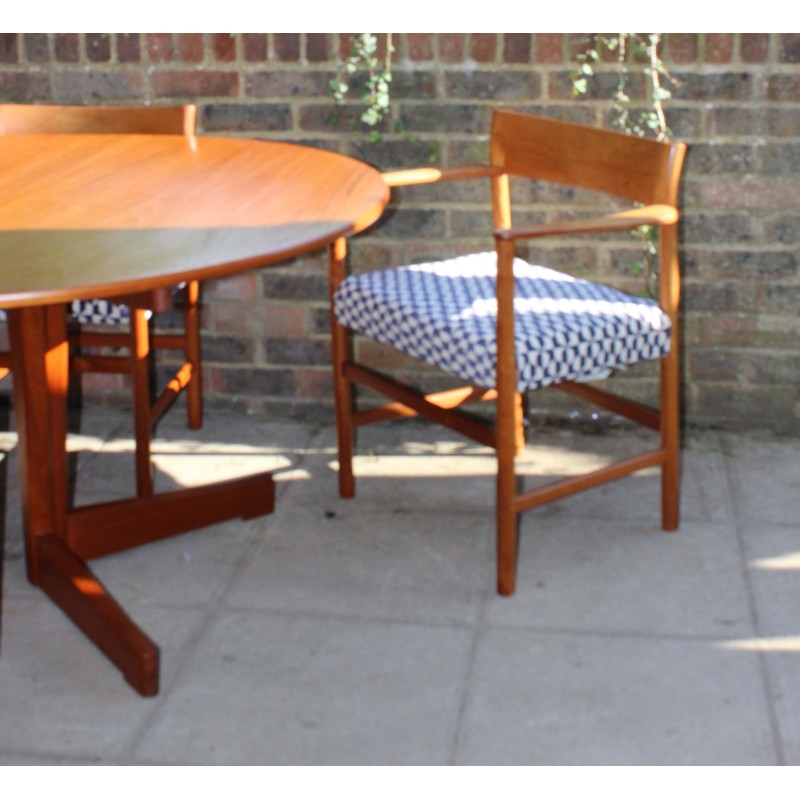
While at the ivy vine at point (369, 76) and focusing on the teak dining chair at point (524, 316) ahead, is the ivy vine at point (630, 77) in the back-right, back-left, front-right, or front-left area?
front-left

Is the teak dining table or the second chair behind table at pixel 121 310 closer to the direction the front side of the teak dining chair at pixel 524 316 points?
the teak dining table

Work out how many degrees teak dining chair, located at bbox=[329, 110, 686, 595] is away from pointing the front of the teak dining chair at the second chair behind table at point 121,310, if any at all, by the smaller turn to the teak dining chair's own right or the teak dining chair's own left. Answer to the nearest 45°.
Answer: approximately 45° to the teak dining chair's own right

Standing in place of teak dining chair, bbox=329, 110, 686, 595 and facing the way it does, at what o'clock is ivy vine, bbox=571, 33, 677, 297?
The ivy vine is roughly at 5 o'clock from the teak dining chair.

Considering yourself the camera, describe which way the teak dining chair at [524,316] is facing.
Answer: facing the viewer and to the left of the viewer

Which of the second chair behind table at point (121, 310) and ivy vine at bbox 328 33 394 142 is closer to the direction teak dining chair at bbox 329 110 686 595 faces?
the second chair behind table

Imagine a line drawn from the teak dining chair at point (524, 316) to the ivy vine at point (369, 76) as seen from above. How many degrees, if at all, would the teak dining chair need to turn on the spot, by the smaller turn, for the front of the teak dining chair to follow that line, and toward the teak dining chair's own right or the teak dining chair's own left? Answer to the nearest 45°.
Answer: approximately 90° to the teak dining chair's own right

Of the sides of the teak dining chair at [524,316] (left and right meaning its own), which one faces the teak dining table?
front

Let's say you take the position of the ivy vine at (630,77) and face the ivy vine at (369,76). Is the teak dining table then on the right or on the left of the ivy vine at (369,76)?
left
